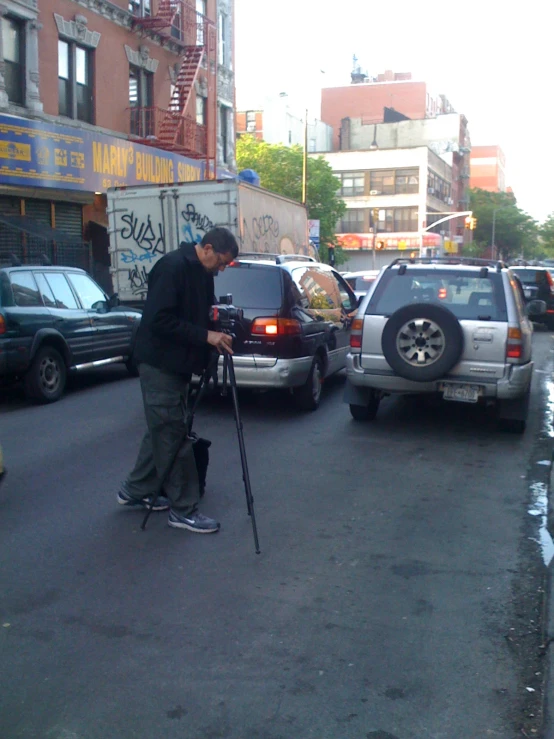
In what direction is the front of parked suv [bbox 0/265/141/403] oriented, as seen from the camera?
facing away from the viewer and to the right of the viewer

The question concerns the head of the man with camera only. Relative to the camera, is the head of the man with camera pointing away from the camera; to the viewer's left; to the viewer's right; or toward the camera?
to the viewer's right

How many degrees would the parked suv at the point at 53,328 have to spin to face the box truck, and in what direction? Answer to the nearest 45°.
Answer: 0° — it already faces it

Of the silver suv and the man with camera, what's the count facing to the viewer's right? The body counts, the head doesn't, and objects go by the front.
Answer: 1

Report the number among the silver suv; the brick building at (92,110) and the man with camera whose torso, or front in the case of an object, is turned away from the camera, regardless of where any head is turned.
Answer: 1

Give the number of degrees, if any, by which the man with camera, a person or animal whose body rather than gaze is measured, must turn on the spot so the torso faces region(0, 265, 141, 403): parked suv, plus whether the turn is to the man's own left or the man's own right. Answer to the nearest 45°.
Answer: approximately 90° to the man's own left

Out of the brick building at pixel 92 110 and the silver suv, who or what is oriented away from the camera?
the silver suv

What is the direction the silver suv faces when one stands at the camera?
facing away from the viewer

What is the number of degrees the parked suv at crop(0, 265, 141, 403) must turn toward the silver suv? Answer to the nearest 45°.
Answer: approximately 90° to its right

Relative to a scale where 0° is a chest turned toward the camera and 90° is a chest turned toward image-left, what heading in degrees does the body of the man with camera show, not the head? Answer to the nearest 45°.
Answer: approximately 270°

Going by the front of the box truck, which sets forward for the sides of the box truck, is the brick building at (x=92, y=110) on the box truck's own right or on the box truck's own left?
on the box truck's own left

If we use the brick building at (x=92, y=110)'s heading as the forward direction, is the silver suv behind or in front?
in front

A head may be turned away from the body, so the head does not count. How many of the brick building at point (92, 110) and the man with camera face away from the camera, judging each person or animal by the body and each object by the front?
0

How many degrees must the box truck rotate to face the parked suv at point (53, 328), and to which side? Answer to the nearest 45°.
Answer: approximately 135° to its right

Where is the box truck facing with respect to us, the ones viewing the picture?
facing away from the viewer and to the right of the viewer

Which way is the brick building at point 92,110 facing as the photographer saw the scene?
facing the viewer and to the right of the viewer
